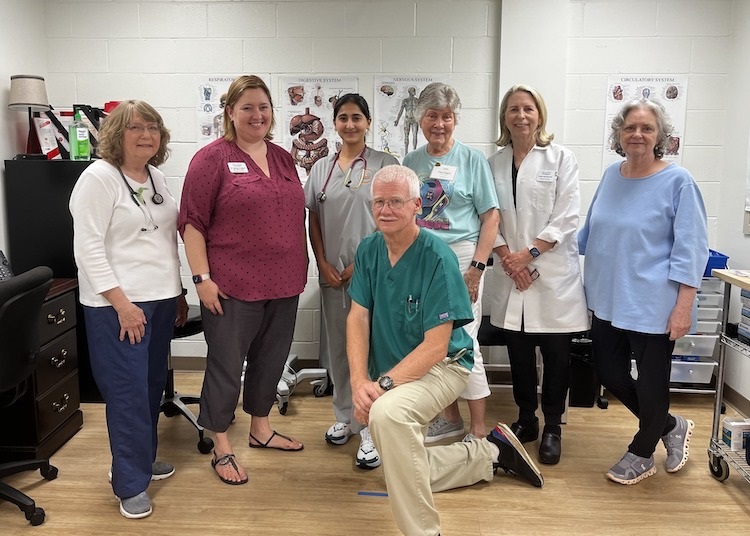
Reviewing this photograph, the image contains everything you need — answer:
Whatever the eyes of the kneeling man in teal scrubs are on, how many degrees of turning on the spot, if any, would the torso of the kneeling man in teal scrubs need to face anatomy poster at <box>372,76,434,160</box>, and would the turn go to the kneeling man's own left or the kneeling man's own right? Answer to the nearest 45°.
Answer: approximately 135° to the kneeling man's own right

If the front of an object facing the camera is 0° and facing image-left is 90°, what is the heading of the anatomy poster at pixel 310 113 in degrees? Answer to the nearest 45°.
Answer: approximately 0°

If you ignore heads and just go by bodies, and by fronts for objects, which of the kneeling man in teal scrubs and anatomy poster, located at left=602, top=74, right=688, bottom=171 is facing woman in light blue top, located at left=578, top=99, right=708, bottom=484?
the anatomy poster

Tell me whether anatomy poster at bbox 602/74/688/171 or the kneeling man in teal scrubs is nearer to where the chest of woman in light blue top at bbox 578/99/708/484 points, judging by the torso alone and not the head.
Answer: the kneeling man in teal scrubs

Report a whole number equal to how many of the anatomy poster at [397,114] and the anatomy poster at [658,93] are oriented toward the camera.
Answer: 2

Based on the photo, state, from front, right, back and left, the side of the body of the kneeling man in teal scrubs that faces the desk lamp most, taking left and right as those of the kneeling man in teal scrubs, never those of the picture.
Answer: right

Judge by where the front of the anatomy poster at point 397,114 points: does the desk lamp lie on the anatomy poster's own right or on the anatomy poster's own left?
on the anatomy poster's own right

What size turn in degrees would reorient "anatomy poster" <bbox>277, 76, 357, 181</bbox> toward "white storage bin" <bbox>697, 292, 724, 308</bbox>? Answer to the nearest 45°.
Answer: approximately 90° to its left

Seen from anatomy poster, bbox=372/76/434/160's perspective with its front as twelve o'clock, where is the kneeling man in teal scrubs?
The kneeling man in teal scrubs is roughly at 12 o'clock from the anatomy poster.

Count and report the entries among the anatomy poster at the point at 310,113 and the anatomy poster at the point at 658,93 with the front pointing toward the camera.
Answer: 2

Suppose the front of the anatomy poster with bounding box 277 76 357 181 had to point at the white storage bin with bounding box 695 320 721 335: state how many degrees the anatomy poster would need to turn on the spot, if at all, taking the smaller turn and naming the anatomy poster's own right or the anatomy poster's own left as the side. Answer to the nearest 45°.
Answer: approximately 90° to the anatomy poster's own left
